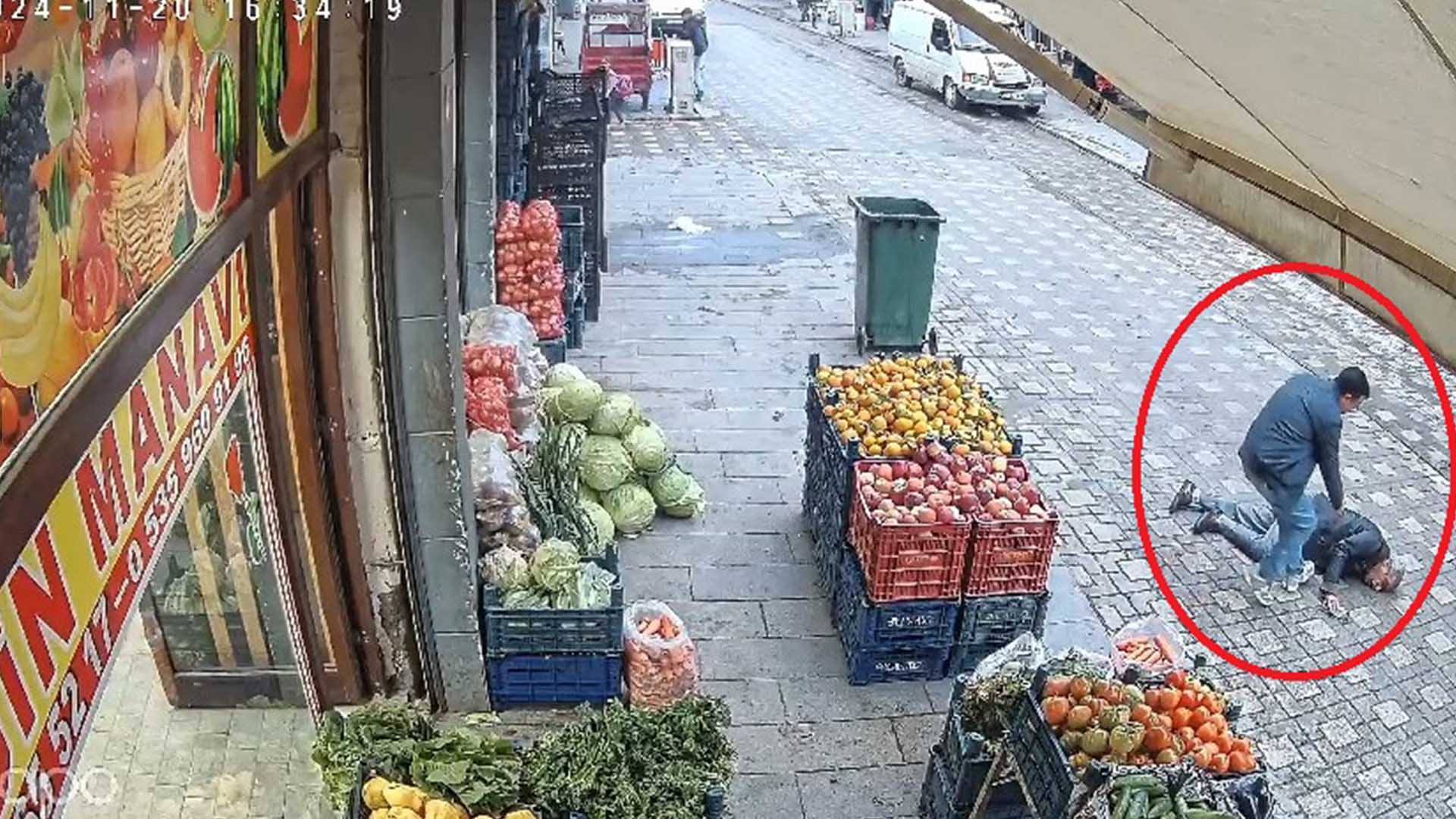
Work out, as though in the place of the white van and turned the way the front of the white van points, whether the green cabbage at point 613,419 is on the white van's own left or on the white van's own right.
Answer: on the white van's own right

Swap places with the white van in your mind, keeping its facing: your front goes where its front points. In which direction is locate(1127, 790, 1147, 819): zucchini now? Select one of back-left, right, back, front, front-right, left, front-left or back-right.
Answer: front-right

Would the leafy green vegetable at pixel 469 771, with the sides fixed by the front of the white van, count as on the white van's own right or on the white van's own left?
on the white van's own right

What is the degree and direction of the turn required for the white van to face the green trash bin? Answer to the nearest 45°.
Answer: approximately 45° to its right

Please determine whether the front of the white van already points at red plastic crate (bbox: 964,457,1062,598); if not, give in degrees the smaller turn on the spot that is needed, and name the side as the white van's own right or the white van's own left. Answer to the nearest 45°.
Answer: approximately 45° to the white van's own right

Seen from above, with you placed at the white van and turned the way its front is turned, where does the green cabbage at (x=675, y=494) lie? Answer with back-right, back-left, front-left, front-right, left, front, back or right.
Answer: front-right

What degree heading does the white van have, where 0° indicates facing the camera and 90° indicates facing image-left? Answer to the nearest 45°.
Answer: approximately 315°

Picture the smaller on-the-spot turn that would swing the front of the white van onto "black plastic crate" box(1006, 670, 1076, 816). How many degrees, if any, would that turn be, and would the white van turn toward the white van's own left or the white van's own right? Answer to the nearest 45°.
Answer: approximately 45° to the white van's own right

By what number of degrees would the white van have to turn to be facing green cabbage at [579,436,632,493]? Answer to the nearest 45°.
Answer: approximately 45° to its right

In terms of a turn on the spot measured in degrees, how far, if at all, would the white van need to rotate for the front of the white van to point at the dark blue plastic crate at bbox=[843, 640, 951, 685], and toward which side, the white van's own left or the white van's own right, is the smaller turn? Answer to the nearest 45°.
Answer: approximately 45° to the white van's own right

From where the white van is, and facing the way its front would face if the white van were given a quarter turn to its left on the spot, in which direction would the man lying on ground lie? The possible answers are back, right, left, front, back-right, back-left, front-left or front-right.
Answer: back-right

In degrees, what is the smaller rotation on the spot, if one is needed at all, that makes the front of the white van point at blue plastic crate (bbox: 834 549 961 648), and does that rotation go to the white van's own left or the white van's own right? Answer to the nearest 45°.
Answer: approximately 45° to the white van's own right
